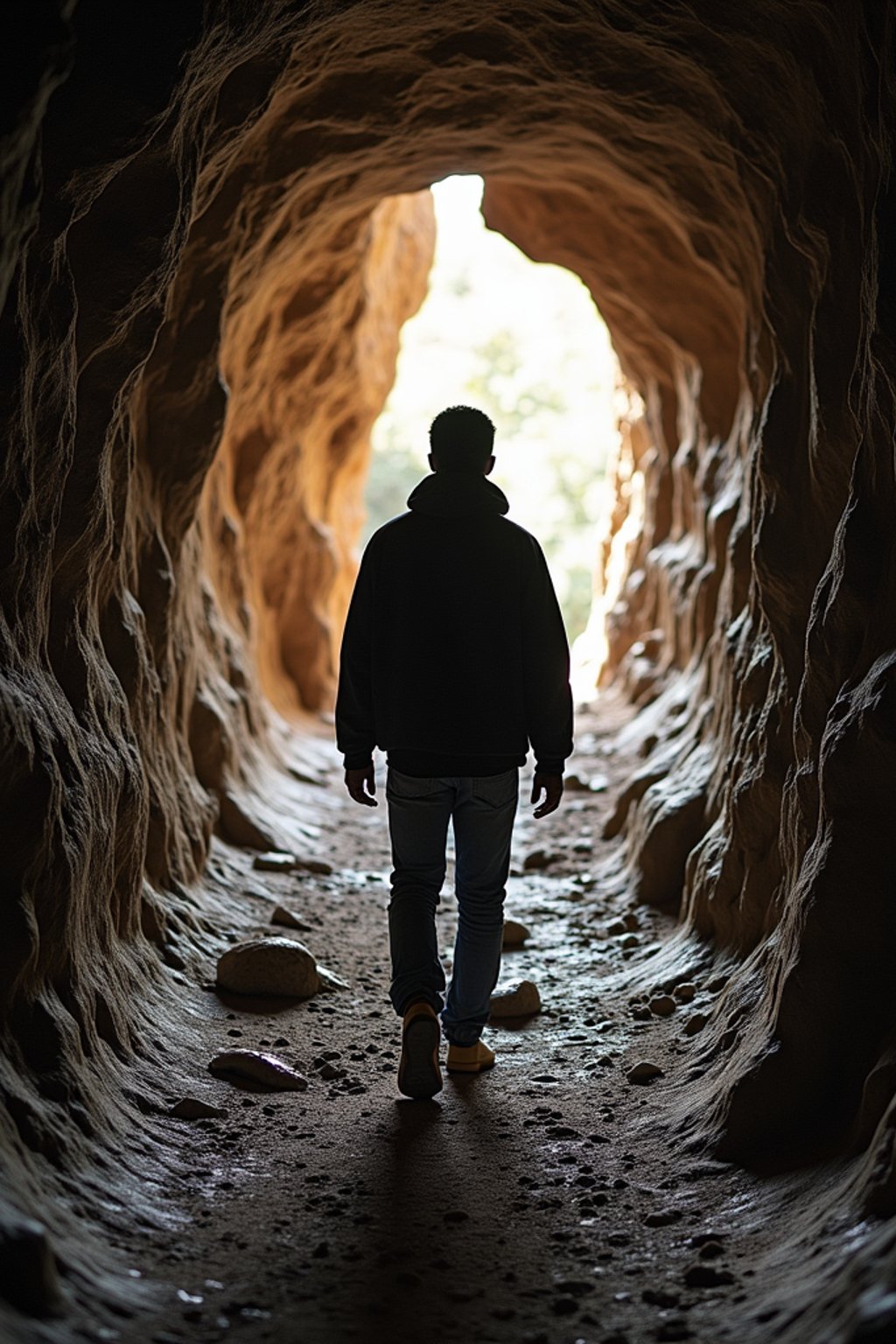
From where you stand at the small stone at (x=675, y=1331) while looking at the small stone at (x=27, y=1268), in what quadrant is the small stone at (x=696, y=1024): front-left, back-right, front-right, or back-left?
back-right

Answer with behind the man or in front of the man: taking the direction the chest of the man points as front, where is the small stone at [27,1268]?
behind

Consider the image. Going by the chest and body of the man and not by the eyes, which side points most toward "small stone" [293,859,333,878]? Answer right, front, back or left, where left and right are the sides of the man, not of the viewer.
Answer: front

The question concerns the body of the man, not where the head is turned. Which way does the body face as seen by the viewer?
away from the camera

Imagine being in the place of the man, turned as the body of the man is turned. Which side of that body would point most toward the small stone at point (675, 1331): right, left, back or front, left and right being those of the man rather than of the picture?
back

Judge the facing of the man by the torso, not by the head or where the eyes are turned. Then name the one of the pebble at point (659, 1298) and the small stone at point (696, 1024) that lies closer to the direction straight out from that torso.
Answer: the small stone
